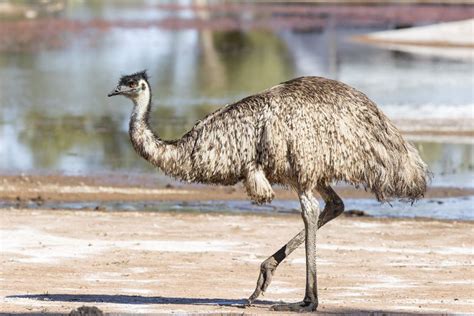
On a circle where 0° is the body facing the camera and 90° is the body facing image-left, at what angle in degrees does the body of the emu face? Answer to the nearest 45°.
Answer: approximately 90°
